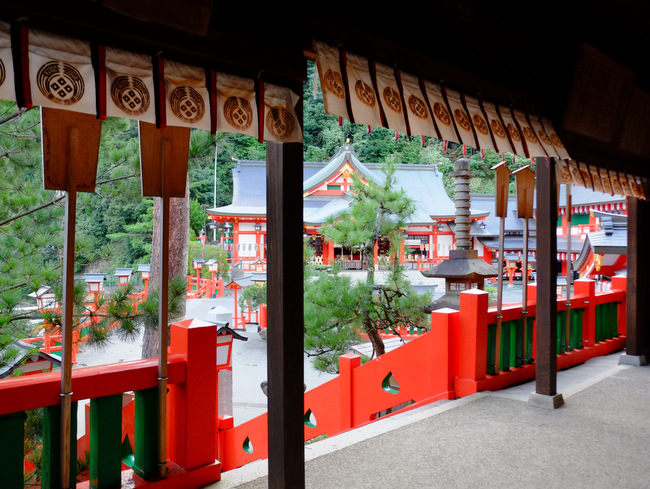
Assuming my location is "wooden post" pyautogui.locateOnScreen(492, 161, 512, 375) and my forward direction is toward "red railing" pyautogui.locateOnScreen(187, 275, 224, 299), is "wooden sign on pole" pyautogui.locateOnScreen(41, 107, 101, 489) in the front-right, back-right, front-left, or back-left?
back-left

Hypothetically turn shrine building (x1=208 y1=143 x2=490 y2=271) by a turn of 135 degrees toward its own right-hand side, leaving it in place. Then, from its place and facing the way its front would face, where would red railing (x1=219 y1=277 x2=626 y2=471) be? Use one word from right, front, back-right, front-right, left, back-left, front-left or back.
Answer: back-left

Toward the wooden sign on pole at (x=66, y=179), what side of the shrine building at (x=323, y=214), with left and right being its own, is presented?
front

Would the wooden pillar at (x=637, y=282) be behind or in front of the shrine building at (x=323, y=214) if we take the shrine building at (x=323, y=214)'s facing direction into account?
in front

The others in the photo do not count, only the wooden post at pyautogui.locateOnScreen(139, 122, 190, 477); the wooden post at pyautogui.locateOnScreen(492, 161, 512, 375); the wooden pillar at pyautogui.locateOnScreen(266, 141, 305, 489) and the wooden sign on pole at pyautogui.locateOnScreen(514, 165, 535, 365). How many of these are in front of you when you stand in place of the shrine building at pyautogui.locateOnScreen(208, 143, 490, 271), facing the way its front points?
4

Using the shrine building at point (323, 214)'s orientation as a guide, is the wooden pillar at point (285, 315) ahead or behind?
ahead

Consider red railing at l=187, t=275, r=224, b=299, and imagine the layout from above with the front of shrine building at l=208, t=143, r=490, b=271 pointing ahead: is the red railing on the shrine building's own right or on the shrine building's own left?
on the shrine building's own right

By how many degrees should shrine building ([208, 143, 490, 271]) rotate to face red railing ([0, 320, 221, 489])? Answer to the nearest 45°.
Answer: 0° — it already faces it

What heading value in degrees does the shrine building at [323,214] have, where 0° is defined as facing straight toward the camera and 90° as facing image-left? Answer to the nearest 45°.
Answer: approximately 0°

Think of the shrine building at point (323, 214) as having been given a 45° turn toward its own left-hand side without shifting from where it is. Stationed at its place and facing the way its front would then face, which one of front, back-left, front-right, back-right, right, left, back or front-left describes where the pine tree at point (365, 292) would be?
front-right

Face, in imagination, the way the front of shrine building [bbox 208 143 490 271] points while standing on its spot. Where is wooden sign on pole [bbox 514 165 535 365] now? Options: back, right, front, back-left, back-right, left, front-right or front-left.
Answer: front

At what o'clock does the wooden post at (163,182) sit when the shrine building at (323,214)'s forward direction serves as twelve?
The wooden post is roughly at 12 o'clock from the shrine building.

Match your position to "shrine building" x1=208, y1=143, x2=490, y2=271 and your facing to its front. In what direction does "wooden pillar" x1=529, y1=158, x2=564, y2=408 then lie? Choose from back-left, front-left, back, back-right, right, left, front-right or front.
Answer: front
